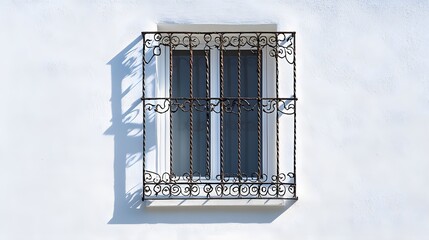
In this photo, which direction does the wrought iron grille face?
toward the camera
